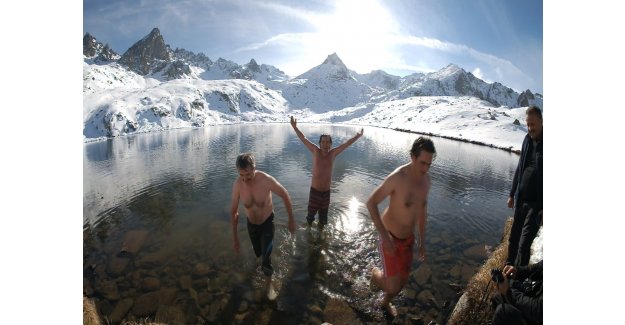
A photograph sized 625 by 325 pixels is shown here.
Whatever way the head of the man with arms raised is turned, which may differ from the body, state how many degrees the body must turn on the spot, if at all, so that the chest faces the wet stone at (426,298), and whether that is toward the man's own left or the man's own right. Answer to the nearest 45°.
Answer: approximately 45° to the man's own left

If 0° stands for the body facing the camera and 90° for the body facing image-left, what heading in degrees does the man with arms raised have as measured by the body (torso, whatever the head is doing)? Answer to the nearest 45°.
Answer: approximately 0°

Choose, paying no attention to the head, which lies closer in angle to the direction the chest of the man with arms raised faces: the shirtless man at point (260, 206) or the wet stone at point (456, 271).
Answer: the shirtless man

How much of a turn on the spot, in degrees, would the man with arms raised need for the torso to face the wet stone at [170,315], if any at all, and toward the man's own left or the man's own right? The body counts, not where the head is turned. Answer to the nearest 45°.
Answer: approximately 45° to the man's own right

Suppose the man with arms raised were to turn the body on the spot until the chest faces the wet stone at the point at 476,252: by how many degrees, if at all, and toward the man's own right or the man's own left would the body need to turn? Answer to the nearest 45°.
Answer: approximately 90° to the man's own left
